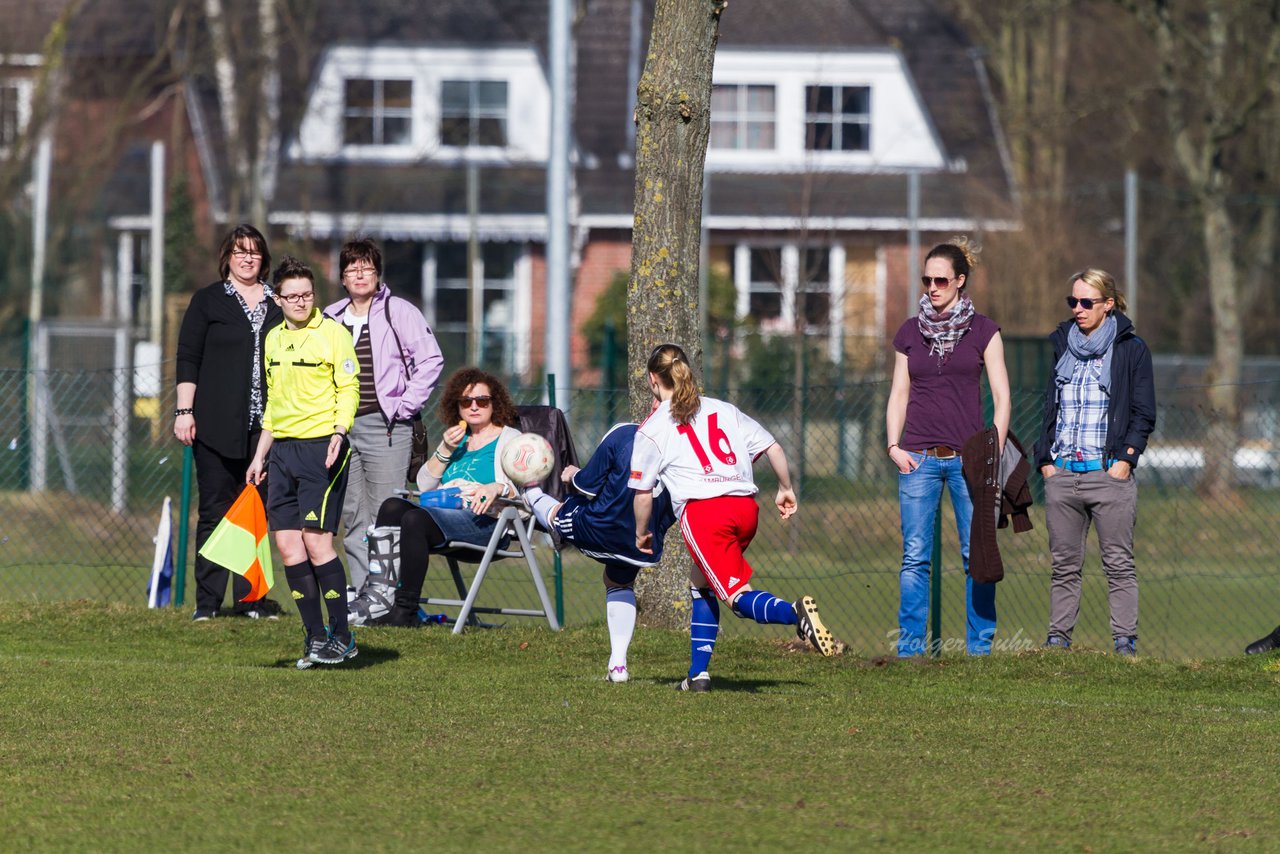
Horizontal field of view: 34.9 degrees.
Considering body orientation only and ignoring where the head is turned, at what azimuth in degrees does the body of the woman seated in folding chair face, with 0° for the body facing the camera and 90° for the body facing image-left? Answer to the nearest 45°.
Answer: approximately 45°

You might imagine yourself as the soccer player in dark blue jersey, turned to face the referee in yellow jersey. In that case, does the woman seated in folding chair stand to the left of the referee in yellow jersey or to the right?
right

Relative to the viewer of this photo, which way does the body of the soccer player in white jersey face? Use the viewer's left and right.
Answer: facing away from the viewer and to the left of the viewer

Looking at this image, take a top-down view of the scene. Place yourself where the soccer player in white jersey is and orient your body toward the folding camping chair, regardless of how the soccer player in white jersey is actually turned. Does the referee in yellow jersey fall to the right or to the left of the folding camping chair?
left

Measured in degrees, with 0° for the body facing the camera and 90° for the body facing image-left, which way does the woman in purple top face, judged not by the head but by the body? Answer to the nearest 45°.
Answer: approximately 0°

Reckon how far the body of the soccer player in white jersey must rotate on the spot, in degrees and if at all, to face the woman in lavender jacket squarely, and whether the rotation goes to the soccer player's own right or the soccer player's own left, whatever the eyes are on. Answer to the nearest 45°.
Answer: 0° — they already face them

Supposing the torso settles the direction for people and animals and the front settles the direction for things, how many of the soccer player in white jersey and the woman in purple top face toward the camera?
1
